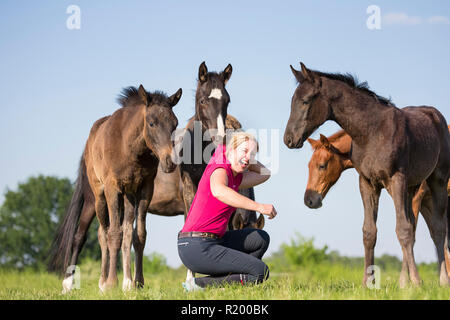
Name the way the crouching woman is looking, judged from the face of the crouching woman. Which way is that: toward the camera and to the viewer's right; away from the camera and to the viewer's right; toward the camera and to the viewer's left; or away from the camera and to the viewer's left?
toward the camera and to the viewer's right

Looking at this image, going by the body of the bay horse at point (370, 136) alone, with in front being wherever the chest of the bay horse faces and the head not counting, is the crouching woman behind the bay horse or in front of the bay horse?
in front

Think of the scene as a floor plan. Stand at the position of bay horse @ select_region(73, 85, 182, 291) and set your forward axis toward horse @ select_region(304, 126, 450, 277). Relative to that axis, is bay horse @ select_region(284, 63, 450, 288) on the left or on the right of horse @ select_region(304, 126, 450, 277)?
right

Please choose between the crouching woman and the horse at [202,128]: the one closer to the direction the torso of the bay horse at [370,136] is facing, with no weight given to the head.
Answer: the crouching woman

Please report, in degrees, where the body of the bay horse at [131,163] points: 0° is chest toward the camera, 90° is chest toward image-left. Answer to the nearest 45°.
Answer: approximately 315°

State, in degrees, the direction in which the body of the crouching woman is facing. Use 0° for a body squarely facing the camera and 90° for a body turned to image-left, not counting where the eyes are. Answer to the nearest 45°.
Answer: approximately 270°

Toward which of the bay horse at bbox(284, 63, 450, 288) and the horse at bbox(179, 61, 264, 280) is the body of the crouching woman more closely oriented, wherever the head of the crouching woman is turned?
the bay horse

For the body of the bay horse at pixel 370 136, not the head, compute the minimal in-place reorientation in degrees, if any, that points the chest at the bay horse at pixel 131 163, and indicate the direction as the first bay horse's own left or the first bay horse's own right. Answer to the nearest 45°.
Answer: approximately 45° to the first bay horse's own right

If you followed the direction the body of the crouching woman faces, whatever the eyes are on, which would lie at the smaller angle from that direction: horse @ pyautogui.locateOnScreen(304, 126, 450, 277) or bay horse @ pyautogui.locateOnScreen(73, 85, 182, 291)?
the horse

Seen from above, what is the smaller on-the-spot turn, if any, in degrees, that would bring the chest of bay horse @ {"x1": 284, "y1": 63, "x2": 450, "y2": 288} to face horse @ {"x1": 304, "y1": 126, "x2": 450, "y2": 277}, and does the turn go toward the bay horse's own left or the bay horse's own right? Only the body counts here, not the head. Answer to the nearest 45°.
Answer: approximately 135° to the bay horse's own right
